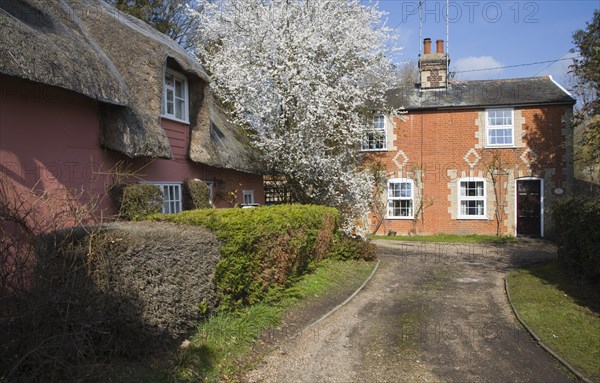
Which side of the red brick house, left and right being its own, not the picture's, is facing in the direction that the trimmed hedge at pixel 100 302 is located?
front

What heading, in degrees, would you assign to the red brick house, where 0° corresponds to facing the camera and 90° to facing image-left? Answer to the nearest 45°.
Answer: approximately 0°

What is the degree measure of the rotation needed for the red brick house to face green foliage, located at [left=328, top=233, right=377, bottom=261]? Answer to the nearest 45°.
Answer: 0° — it already faces it

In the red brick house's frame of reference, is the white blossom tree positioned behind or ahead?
ahead

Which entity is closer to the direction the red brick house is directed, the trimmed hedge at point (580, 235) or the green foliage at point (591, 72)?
the trimmed hedge

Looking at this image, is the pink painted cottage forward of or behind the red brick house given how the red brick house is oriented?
forward

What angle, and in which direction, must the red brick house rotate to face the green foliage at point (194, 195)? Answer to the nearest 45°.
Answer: approximately 45° to its right

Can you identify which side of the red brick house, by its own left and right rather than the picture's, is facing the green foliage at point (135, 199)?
front
